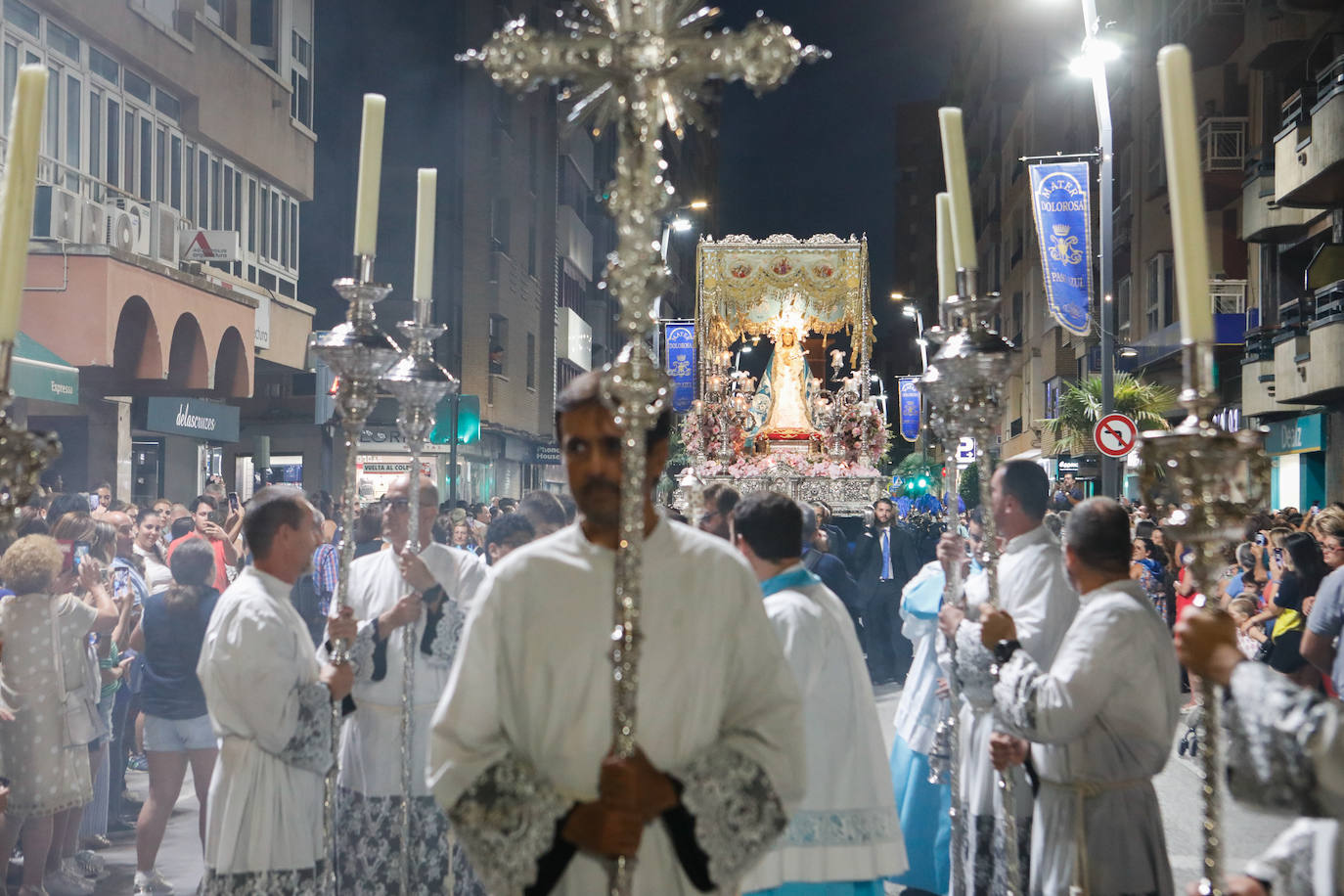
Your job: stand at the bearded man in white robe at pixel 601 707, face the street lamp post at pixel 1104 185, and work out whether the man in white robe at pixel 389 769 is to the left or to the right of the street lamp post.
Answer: left

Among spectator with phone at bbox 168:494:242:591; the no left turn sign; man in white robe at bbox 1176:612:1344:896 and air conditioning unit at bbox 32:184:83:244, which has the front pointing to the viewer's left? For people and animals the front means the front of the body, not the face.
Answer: the man in white robe

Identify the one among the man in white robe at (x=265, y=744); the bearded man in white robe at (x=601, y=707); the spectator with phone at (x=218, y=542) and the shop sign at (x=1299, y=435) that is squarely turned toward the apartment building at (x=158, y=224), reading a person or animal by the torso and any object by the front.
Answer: the shop sign

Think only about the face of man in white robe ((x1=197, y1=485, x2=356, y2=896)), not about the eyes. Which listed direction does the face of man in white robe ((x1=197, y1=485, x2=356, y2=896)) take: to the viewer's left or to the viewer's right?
to the viewer's right

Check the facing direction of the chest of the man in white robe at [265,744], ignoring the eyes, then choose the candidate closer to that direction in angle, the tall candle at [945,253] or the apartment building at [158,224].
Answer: the tall candle

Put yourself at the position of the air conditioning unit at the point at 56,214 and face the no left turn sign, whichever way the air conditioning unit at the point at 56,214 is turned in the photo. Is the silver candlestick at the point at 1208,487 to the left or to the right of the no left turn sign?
right

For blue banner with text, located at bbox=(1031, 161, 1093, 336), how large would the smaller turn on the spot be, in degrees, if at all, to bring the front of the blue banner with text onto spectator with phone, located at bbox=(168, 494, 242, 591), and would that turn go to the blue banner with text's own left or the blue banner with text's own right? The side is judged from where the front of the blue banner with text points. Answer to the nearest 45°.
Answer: approximately 45° to the blue banner with text's own right

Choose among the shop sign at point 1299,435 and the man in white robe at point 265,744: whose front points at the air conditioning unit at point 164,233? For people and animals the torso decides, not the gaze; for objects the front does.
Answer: the shop sign

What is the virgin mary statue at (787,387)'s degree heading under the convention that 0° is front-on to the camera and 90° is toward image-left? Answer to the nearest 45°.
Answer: approximately 0°
